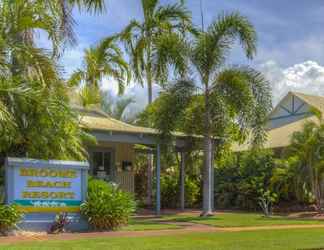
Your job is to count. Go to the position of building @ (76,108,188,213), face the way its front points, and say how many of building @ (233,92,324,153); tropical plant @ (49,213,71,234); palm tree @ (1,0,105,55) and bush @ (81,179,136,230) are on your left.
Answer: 1

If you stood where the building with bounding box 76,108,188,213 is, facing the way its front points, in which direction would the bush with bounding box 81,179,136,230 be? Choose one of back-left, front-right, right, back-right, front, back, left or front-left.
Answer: front-right

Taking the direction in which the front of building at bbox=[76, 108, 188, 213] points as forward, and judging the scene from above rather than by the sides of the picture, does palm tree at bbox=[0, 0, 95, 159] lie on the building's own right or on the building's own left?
on the building's own right

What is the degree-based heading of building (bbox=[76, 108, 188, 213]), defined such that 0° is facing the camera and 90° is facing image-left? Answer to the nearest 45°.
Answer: approximately 315°

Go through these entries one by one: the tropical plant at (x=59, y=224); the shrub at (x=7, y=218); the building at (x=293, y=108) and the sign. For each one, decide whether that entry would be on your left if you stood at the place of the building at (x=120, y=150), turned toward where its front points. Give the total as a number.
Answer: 1

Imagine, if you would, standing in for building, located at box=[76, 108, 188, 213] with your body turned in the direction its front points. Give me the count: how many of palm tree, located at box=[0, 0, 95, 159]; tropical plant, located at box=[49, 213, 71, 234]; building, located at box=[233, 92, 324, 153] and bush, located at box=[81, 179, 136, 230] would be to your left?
1

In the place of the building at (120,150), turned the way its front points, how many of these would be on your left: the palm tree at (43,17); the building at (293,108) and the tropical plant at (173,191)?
2

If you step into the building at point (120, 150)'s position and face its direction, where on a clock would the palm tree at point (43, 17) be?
The palm tree is roughly at 2 o'clock from the building.

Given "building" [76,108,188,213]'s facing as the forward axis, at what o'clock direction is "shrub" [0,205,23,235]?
The shrub is roughly at 2 o'clock from the building.

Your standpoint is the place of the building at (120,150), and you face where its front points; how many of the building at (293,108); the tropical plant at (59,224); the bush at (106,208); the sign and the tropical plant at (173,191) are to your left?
2

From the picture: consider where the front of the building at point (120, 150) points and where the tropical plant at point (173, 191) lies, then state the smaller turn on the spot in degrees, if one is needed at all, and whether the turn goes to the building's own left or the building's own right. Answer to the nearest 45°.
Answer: approximately 90° to the building's own left

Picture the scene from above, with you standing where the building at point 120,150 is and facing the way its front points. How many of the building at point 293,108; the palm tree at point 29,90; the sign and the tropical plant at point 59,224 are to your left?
1

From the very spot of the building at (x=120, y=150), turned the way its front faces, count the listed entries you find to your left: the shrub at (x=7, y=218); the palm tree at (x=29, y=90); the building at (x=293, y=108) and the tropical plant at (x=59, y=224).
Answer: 1

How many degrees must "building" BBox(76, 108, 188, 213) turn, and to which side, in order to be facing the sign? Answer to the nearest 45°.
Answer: approximately 45° to its right

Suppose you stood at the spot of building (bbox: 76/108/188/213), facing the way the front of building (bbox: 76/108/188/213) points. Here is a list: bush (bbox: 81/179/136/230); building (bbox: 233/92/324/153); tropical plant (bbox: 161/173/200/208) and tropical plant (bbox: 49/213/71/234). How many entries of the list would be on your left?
2
